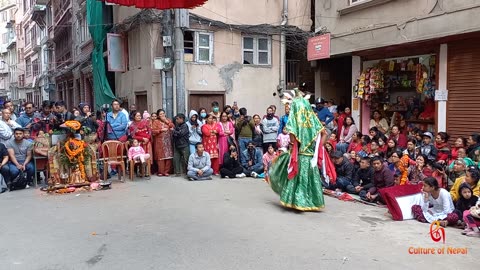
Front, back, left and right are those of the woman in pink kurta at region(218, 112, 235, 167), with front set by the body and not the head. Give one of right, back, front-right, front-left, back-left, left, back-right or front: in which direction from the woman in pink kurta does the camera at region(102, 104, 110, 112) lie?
back-right

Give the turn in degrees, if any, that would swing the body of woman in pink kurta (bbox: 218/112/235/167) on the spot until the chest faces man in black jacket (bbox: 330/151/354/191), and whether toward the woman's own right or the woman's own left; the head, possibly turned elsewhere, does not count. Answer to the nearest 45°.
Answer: approximately 45° to the woman's own left

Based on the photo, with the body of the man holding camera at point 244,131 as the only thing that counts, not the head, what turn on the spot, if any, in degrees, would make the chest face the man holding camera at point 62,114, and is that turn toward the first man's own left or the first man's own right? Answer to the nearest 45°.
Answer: approximately 90° to the first man's own right

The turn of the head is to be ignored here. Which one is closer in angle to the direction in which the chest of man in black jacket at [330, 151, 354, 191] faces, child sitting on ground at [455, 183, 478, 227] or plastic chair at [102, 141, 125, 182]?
the plastic chair

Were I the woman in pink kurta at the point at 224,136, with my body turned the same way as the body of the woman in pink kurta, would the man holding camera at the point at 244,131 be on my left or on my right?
on my left
